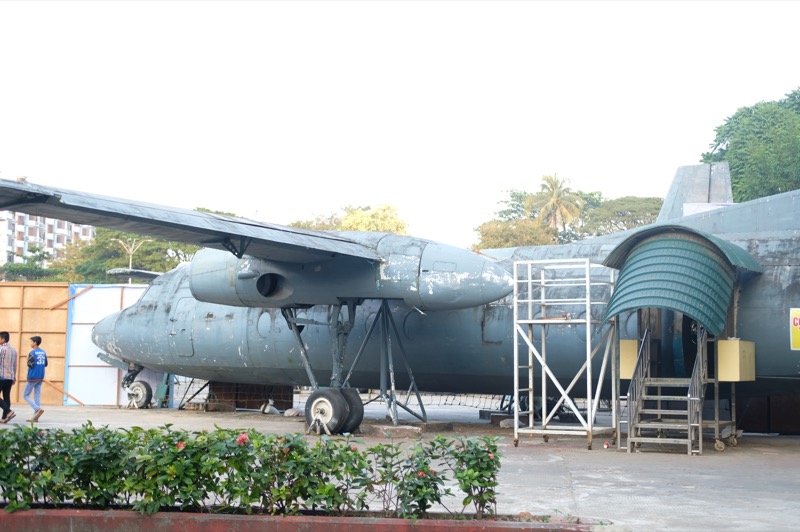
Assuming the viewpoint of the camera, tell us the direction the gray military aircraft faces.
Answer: facing away from the viewer and to the left of the viewer

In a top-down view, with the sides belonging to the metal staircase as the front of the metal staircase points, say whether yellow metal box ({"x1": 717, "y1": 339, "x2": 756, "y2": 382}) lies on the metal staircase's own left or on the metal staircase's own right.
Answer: on the metal staircase's own left

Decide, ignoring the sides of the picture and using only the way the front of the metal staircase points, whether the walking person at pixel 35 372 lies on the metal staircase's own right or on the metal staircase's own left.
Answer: on the metal staircase's own right

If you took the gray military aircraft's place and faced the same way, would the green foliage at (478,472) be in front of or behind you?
behind

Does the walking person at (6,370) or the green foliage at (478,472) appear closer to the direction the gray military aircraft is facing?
the walking person

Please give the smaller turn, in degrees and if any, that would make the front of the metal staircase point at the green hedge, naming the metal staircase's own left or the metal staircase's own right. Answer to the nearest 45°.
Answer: approximately 45° to the metal staircase's own right

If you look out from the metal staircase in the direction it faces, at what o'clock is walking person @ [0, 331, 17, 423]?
The walking person is roughly at 3 o'clock from the metal staircase.

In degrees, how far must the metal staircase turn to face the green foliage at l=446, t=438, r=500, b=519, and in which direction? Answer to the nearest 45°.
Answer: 0° — it already faces it

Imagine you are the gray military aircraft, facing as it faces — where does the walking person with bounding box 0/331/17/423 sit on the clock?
The walking person is roughly at 11 o'clock from the gray military aircraft.

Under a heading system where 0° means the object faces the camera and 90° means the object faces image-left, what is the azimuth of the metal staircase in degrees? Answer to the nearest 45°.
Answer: approximately 0°

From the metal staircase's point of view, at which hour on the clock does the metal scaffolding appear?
The metal scaffolding is roughly at 4 o'clock from the metal staircase.
